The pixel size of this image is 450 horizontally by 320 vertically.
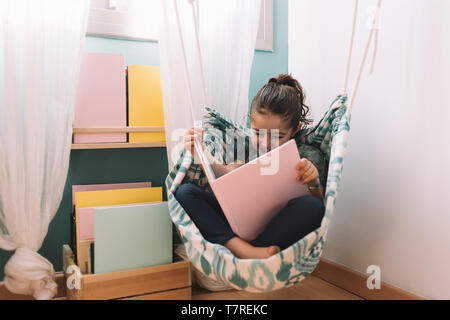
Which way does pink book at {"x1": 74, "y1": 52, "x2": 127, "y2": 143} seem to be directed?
toward the camera

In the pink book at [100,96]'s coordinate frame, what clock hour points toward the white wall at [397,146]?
The white wall is roughly at 10 o'clock from the pink book.

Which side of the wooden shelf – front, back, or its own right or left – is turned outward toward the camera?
front

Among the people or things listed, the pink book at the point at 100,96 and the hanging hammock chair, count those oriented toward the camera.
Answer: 2

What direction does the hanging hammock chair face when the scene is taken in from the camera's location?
facing the viewer

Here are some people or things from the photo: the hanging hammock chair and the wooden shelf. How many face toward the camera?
2
